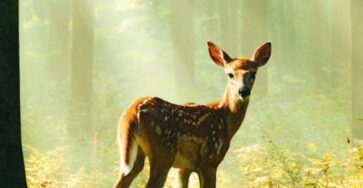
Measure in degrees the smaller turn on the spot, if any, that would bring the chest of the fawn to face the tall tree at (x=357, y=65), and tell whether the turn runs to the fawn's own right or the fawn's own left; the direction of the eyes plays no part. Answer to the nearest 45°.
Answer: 0° — it already faces it

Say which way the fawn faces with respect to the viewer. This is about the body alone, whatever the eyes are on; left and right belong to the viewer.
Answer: facing away from the viewer and to the right of the viewer

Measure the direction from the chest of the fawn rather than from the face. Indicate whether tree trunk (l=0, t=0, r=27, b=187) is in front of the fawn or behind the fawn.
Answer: behind

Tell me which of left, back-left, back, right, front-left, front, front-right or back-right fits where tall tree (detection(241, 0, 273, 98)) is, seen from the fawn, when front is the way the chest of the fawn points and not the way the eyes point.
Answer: front-left

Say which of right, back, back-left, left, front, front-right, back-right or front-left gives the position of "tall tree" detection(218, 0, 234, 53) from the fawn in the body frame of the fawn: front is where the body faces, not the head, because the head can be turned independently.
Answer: front-left

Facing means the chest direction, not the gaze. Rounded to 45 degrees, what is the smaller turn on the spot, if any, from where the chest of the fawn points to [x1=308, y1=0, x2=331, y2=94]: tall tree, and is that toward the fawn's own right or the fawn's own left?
approximately 45° to the fawn's own left

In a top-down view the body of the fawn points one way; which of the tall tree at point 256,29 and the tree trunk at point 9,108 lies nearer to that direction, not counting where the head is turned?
the tall tree

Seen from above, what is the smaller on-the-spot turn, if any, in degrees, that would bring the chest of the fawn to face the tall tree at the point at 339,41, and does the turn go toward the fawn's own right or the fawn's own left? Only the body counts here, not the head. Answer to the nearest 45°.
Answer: approximately 45° to the fawn's own left
